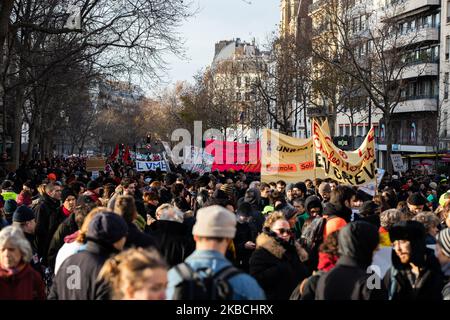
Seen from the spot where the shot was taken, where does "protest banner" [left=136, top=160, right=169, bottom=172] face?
facing the viewer

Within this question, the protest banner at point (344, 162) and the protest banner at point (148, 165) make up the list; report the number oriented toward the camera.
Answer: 2

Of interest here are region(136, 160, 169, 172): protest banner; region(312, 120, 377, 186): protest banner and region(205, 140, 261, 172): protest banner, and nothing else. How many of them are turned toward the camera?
3

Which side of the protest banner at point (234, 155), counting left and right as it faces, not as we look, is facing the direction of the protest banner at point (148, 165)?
right

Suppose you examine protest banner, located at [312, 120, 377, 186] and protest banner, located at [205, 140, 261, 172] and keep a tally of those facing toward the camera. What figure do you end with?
2

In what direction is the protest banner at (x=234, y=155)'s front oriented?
toward the camera

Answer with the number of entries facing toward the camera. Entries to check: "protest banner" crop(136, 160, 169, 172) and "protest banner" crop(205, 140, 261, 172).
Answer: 2

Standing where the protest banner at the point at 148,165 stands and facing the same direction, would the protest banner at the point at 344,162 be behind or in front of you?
in front

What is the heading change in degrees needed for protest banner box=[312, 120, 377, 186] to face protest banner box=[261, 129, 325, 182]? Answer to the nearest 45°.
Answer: approximately 135° to its right

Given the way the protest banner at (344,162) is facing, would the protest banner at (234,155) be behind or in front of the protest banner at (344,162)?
behind

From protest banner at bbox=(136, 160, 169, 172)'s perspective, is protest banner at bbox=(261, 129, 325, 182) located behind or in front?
in front

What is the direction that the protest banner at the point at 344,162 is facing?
toward the camera
